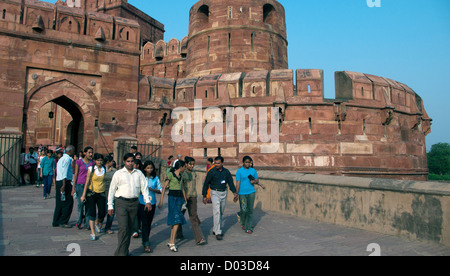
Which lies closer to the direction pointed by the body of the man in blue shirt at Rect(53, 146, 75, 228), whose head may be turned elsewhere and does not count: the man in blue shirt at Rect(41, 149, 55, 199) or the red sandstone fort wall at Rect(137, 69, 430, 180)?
the red sandstone fort wall

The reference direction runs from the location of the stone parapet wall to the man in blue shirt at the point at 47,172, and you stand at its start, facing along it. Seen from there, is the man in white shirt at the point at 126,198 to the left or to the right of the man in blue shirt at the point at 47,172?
left
